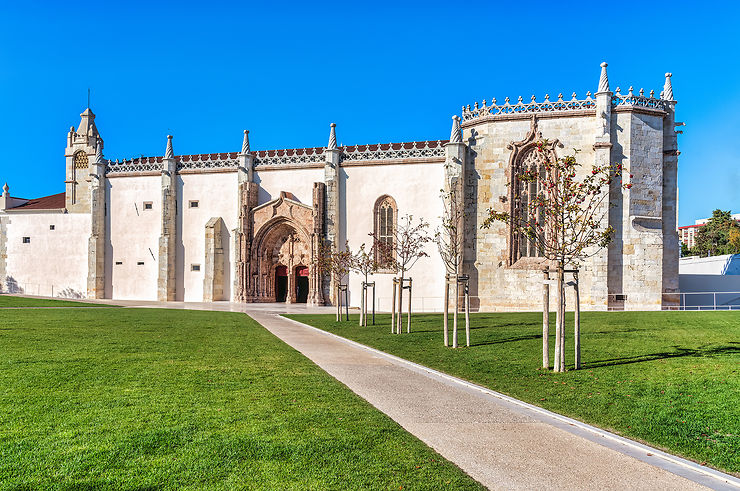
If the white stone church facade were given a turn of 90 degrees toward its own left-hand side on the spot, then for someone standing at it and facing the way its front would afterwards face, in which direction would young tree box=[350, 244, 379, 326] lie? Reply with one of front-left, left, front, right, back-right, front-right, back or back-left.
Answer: right

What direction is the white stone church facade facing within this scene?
toward the camera

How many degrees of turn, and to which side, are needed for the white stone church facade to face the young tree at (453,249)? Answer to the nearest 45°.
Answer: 0° — it already faces it
